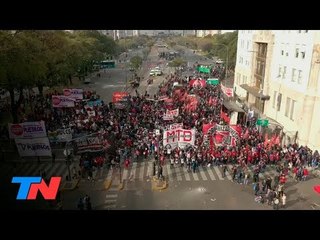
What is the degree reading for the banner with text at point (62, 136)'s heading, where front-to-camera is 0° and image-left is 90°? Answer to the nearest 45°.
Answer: approximately 0°

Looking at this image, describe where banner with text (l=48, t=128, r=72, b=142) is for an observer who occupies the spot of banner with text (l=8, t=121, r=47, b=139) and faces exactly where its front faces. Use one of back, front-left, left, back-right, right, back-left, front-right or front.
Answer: back-left

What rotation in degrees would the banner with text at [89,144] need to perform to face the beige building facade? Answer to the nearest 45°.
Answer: approximately 90° to its left

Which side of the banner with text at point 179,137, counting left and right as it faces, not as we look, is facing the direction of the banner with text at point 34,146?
right

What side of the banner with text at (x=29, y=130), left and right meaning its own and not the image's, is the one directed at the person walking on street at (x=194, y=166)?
left

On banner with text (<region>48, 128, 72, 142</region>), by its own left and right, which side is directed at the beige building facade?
left

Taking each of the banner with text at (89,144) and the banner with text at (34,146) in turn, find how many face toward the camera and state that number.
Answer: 2

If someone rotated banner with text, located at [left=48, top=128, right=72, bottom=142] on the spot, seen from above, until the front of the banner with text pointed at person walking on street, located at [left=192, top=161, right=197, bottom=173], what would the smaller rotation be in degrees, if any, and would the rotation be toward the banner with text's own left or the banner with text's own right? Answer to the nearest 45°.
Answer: approximately 45° to the banner with text's own left
